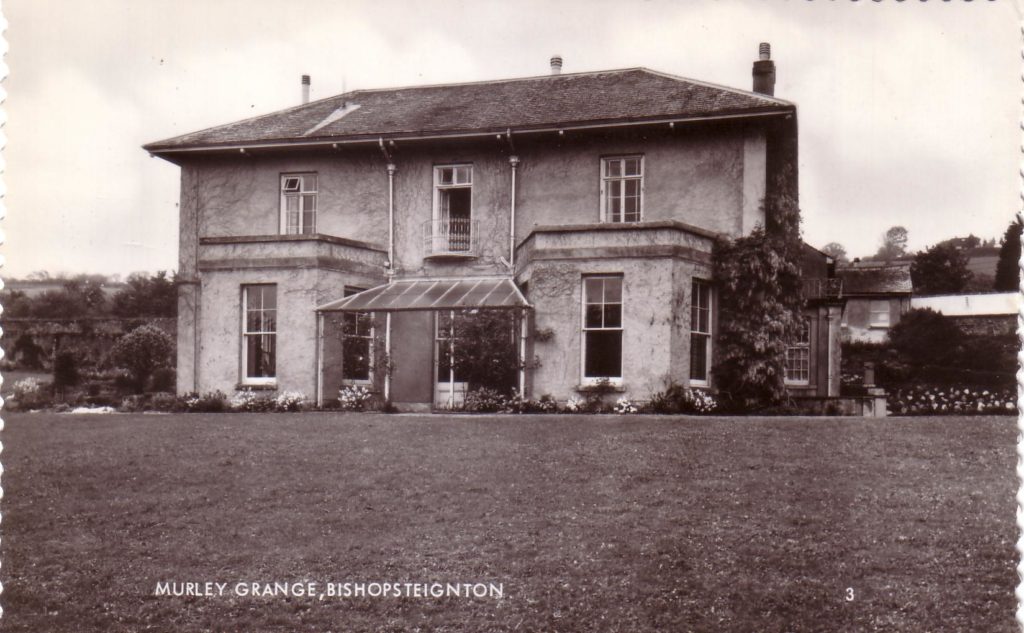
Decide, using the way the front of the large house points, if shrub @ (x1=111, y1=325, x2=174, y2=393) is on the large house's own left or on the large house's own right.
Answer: on the large house's own right

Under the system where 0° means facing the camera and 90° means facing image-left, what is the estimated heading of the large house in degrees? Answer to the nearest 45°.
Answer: approximately 0°

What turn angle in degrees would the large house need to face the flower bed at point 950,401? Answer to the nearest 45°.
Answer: approximately 45° to its left

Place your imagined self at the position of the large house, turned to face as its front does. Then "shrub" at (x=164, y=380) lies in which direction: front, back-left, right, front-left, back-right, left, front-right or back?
right
